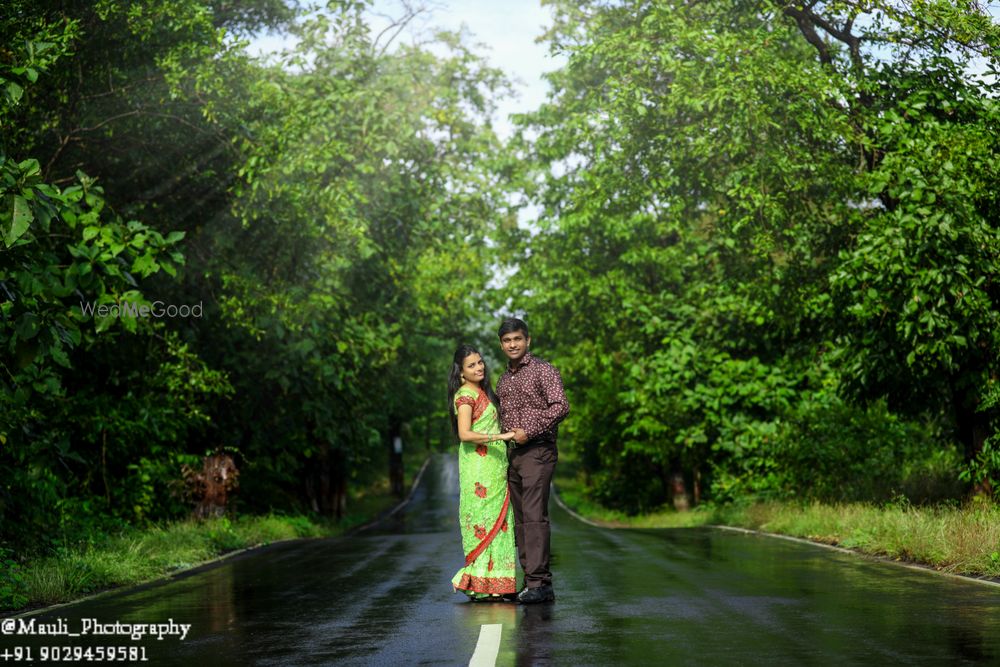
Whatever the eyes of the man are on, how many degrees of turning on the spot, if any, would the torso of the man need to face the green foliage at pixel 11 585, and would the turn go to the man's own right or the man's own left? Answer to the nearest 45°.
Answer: approximately 45° to the man's own right

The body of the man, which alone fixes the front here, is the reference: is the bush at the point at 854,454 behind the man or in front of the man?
behind

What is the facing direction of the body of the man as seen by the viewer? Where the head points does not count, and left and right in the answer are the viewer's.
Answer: facing the viewer and to the left of the viewer

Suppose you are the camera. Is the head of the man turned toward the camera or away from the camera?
toward the camera

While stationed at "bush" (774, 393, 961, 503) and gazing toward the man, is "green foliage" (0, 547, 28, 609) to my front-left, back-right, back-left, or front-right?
front-right

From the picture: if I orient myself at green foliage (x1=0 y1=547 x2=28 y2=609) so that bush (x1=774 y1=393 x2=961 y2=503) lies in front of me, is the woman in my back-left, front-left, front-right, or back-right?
front-right

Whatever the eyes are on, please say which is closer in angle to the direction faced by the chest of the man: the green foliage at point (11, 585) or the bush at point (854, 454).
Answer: the green foliage
